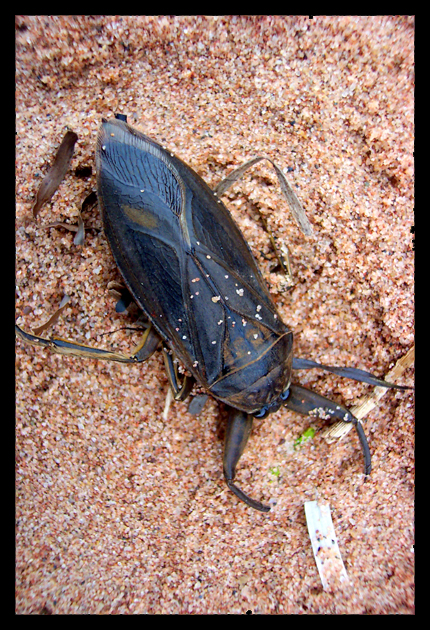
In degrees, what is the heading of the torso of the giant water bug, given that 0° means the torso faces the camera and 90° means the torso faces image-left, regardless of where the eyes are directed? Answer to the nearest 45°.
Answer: approximately 315°
